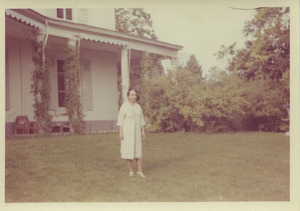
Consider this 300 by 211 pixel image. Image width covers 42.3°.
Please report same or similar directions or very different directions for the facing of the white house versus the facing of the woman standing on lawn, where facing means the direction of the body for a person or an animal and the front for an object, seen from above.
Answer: same or similar directions

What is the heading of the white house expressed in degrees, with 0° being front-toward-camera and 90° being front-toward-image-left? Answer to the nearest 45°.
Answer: approximately 315°

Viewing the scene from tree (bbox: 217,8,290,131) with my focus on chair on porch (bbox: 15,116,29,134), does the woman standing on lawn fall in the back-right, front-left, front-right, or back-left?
front-left

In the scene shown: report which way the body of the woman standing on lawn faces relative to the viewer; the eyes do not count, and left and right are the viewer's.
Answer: facing the viewer and to the right of the viewer

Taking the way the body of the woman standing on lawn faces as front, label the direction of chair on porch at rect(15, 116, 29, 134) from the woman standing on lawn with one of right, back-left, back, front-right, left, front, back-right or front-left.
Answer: back

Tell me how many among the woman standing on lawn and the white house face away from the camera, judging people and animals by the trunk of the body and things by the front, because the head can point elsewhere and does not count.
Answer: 0

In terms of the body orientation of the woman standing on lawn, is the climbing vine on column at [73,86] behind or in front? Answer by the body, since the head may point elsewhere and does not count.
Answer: behind

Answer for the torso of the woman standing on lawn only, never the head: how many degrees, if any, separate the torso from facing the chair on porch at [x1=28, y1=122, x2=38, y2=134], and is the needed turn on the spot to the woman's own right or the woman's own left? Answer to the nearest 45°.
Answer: approximately 180°
